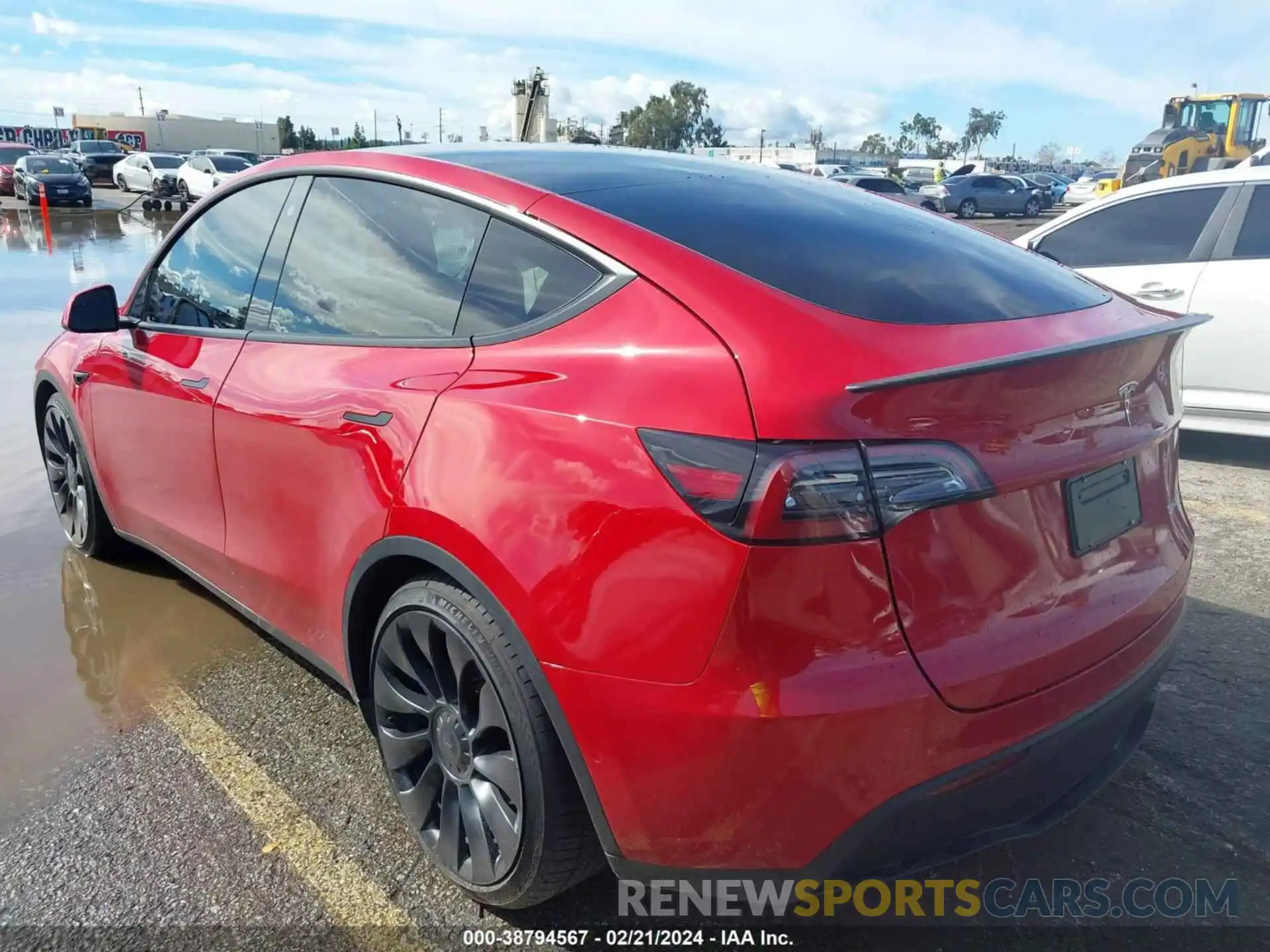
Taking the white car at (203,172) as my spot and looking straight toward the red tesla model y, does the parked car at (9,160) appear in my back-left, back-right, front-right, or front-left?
back-right

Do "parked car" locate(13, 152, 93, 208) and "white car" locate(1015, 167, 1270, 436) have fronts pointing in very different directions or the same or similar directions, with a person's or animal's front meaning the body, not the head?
very different directions

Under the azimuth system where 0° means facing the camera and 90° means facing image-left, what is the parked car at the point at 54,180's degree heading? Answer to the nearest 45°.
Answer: approximately 315°

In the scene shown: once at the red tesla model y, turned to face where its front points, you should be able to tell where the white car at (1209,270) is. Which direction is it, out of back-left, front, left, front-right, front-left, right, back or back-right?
right

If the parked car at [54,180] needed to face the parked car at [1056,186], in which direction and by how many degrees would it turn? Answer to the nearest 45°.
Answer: approximately 45° to its left

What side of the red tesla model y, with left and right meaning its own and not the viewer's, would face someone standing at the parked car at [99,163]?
front

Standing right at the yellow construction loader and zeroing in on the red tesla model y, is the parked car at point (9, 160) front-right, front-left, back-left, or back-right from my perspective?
front-right
